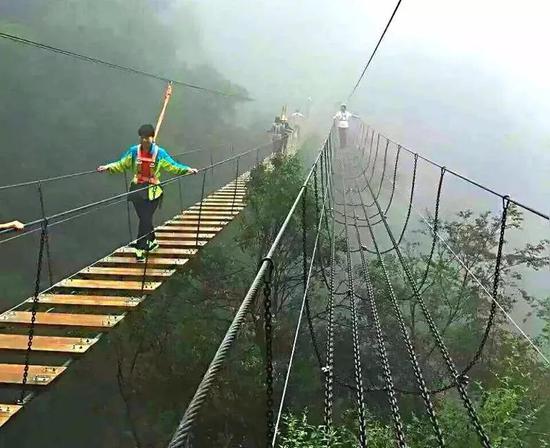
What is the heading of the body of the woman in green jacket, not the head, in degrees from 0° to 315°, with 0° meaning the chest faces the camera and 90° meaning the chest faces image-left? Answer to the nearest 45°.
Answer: approximately 0°

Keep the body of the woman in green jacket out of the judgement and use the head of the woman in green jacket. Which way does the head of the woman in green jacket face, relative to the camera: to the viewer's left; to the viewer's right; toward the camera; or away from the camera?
toward the camera

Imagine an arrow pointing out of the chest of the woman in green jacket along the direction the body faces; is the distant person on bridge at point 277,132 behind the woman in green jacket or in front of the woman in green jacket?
behind
